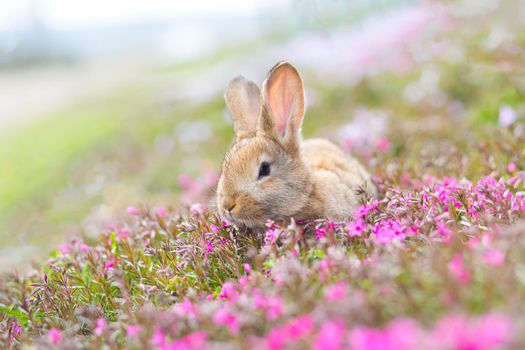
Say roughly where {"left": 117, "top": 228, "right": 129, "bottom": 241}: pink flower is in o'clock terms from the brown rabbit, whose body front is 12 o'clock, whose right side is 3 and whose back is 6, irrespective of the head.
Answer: The pink flower is roughly at 2 o'clock from the brown rabbit.

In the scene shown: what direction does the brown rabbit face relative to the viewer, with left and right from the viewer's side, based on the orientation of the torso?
facing the viewer and to the left of the viewer

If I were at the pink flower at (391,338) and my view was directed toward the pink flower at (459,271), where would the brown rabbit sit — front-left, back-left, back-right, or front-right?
front-left

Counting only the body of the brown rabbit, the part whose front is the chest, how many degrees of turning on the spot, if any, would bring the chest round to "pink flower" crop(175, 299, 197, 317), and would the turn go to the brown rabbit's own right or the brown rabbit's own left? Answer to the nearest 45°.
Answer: approximately 45° to the brown rabbit's own left

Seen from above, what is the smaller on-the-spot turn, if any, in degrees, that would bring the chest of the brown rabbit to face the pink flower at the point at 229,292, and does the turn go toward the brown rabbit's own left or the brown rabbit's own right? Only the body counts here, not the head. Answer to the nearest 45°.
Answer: approximately 45° to the brown rabbit's own left

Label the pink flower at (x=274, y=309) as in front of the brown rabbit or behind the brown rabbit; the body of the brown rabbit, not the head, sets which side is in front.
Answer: in front

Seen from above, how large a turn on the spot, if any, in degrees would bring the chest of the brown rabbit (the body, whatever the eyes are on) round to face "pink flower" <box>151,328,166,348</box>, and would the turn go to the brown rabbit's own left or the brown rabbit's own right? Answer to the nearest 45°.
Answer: approximately 45° to the brown rabbit's own left

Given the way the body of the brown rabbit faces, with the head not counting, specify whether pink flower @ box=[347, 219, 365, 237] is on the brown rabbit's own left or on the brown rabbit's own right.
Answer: on the brown rabbit's own left

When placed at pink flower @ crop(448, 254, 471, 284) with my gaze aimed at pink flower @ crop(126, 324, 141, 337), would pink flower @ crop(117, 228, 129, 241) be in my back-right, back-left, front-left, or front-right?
front-right

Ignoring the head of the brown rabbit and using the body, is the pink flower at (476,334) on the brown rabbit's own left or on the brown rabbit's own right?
on the brown rabbit's own left

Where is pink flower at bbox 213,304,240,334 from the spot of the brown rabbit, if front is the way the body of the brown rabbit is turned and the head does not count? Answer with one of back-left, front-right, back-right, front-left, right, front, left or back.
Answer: front-left

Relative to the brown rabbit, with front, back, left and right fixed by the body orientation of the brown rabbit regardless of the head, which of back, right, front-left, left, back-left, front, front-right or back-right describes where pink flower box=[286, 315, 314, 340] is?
front-left
